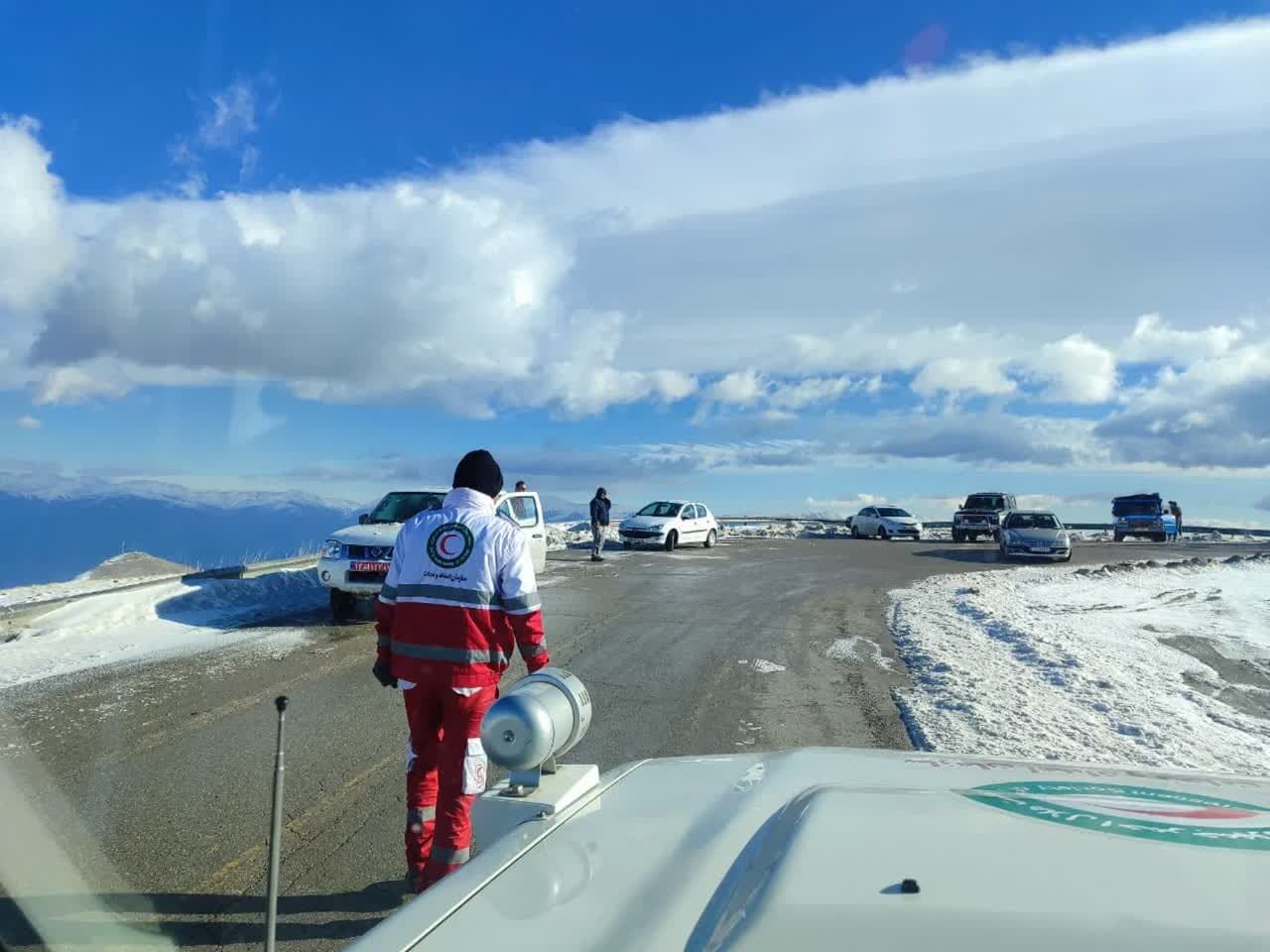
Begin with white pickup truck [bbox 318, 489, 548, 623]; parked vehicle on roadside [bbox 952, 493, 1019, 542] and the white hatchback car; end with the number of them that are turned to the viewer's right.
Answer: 0

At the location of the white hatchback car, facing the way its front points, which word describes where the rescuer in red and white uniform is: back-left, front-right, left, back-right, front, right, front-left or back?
front-left

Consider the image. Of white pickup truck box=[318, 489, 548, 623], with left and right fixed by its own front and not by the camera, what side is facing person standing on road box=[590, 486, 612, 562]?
back

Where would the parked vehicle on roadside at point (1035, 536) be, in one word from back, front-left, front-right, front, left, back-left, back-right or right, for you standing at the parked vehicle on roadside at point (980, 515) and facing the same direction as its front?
front-left

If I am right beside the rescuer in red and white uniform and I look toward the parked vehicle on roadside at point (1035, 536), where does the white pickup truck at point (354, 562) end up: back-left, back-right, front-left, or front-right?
front-left

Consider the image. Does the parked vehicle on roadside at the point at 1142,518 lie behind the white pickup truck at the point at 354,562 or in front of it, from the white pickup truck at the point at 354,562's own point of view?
behind

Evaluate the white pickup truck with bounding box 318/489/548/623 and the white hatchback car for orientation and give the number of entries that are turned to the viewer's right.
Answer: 0

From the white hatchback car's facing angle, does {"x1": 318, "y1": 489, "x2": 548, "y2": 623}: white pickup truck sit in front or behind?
in front

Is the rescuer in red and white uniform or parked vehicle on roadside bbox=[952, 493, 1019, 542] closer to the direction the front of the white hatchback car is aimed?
the rescuer in red and white uniform

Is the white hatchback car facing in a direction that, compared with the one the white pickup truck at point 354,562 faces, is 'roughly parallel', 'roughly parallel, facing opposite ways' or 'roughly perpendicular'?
roughly parallel

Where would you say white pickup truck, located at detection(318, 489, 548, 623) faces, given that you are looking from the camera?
facing the viewer and to the left of the viewer

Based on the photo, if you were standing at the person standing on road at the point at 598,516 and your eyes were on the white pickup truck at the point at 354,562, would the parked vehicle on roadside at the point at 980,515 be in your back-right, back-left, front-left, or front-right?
back-left

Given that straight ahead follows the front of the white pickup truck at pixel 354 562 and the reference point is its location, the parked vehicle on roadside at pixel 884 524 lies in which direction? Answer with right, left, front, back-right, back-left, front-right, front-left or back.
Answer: back
